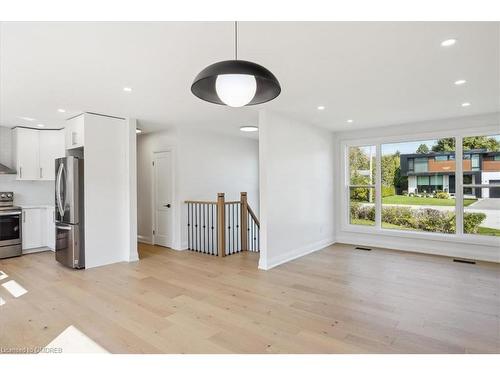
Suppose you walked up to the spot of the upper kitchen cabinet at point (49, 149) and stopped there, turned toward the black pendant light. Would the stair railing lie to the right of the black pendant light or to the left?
left

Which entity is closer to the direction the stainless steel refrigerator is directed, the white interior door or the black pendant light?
the black pendant light

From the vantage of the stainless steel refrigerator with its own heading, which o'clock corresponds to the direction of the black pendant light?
The black pendant light is roughly at 10 o'clock from the stainless steel refrigerator.

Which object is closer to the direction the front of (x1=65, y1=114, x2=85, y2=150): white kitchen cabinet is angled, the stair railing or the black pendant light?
the black pendant light

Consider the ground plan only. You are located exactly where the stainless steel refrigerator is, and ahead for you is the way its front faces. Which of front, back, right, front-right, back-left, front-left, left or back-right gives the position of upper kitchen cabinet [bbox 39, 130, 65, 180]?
back-right

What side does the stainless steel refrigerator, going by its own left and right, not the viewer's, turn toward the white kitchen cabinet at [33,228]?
right

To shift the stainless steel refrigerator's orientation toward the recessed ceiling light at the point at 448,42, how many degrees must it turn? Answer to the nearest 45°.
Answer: approximately 90° to its left
